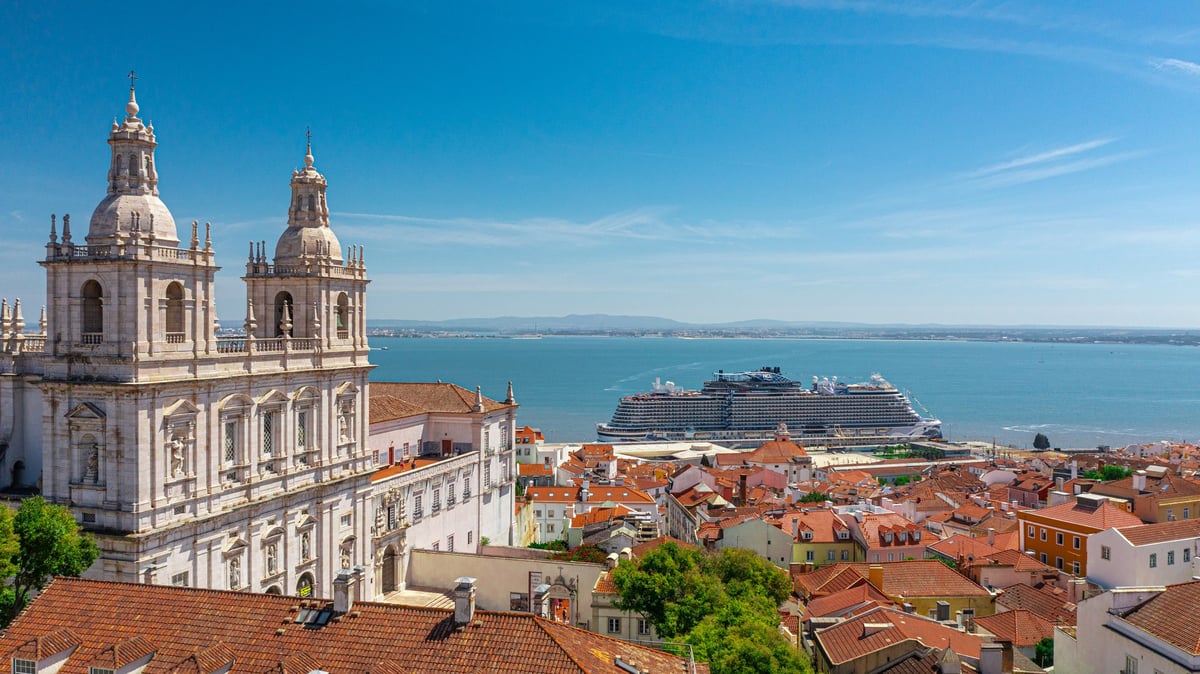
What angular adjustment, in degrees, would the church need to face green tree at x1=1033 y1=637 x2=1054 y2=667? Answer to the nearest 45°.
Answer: approximately 45° to its left

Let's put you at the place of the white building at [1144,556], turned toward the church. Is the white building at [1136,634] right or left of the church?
left

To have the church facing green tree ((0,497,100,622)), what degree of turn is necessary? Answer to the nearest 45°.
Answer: approximately 90° to its right
